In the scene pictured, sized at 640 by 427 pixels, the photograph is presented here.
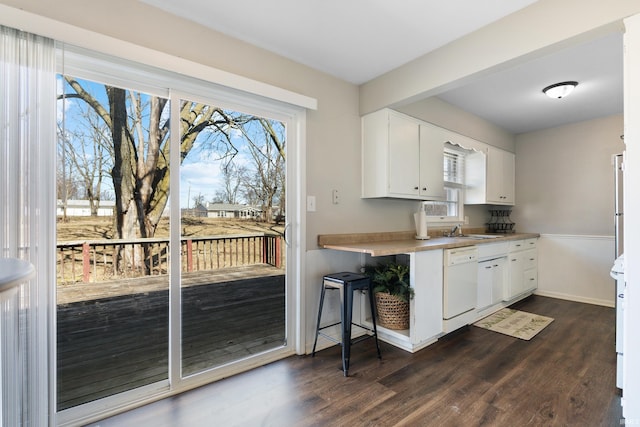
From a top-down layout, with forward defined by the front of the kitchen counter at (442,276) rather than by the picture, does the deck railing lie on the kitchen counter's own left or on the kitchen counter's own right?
on the kitchen counter's own right

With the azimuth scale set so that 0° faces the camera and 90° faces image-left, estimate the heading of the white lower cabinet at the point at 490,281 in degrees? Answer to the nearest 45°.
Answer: approximately 315°

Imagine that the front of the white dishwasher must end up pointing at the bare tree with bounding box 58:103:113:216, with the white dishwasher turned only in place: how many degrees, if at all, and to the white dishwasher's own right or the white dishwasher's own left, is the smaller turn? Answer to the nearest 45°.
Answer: approximately 90° to the white dishwasher's own right

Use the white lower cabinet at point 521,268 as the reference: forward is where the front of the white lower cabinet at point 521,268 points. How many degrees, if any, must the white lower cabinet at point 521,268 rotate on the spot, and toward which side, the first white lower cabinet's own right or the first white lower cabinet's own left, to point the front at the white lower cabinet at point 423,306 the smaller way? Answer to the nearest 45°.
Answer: approximately 45° to the first white lower cabinet's own right
